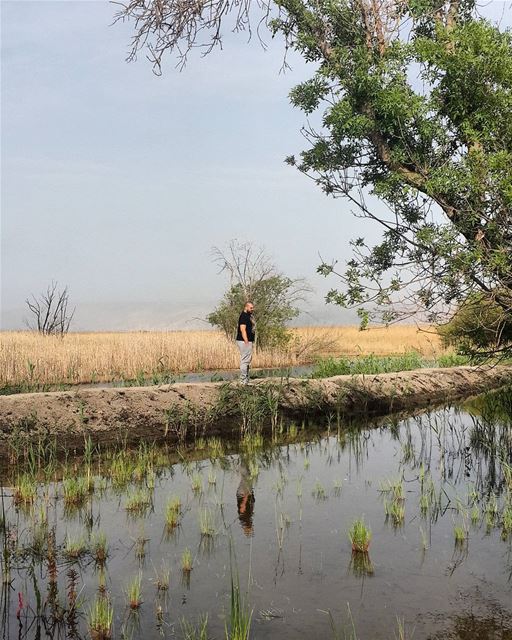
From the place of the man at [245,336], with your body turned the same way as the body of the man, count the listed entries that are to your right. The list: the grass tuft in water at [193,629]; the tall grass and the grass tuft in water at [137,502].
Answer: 2

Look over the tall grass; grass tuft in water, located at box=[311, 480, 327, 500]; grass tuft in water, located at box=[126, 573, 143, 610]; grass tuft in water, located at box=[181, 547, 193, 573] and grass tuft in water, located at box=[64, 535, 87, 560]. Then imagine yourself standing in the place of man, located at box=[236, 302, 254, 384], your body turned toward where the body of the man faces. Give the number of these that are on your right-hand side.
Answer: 4

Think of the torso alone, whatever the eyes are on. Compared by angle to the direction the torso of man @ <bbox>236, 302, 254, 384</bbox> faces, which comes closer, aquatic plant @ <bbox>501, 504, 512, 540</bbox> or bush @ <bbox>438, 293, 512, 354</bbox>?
the bush

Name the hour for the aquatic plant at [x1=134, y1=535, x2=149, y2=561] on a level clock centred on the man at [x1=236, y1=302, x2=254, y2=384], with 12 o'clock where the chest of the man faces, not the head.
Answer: The aquatic plant is roughly at 3 o'clock from the man.

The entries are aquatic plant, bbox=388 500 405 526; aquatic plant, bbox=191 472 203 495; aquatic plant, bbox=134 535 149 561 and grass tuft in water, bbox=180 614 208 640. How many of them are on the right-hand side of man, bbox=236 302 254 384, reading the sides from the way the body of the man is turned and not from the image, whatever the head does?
4

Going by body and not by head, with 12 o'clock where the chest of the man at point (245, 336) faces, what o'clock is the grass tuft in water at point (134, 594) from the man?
The grass tuft in water is roughly at 3 o'clock from the man.

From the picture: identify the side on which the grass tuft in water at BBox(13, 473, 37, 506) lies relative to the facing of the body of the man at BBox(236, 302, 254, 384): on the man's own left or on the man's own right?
on the man's own right

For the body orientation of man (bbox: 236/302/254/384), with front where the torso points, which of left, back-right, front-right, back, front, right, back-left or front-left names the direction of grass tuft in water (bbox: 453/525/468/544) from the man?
right

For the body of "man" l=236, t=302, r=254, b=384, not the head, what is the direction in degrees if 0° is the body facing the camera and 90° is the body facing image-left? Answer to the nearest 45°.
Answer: approximately 270°

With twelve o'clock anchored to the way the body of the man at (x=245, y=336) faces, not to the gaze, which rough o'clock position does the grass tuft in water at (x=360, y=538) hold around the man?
The grass tuft in water is roughly at 3 o'clock from the man.

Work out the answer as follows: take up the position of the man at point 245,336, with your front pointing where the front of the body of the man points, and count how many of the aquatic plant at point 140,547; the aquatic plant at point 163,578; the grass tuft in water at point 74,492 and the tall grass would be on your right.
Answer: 3

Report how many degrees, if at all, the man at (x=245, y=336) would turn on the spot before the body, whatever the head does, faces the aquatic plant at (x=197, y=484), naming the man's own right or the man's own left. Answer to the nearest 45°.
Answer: approximately 90° to the man's own right

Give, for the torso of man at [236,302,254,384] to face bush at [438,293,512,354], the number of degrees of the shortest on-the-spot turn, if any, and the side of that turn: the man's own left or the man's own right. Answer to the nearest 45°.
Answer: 0° — they already face it

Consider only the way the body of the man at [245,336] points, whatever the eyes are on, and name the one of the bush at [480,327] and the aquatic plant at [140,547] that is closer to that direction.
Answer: the bush

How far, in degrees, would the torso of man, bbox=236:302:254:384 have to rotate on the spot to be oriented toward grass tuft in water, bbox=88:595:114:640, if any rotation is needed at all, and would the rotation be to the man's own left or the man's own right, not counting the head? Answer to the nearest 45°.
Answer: approximately 90° to the man's own right

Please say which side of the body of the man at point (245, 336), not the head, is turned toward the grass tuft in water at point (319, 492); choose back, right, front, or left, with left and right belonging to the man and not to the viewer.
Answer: right
